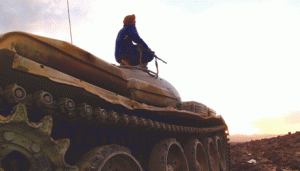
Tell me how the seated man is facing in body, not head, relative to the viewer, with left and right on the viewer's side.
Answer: facing away from the viewer and to the right of the viewer
